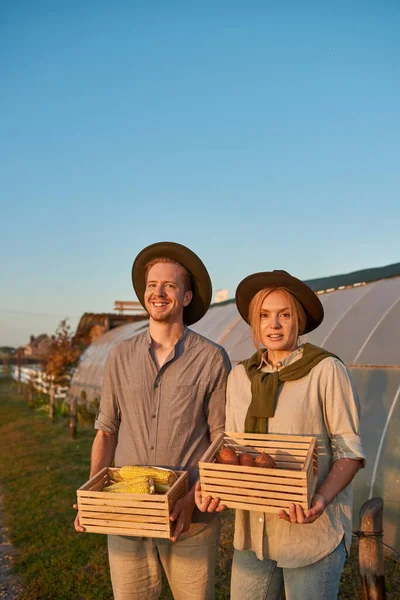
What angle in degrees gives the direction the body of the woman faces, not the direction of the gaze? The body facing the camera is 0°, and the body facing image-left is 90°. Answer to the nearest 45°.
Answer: approximately 45°

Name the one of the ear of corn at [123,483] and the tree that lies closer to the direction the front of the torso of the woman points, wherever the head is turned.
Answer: the ear of corn

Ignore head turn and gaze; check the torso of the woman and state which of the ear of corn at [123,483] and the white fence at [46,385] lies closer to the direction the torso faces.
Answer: the ear of corn

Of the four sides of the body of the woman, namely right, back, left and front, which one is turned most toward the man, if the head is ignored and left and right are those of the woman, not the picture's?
right

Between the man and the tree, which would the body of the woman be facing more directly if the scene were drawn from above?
the man

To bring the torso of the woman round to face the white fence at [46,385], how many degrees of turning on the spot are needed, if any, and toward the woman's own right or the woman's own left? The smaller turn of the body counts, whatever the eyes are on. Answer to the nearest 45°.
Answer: approximately 90° to the woman's own right

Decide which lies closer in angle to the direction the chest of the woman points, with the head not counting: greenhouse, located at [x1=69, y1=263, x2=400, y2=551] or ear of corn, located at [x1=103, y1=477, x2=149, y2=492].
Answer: the ear of corn

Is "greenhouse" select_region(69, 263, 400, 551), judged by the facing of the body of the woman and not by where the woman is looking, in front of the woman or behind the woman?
behind

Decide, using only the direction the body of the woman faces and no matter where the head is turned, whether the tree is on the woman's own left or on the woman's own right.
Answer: on the woman's own right

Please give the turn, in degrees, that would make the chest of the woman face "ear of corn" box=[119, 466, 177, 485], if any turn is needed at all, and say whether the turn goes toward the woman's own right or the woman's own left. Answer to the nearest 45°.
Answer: approximately 45° to the woman's own right
